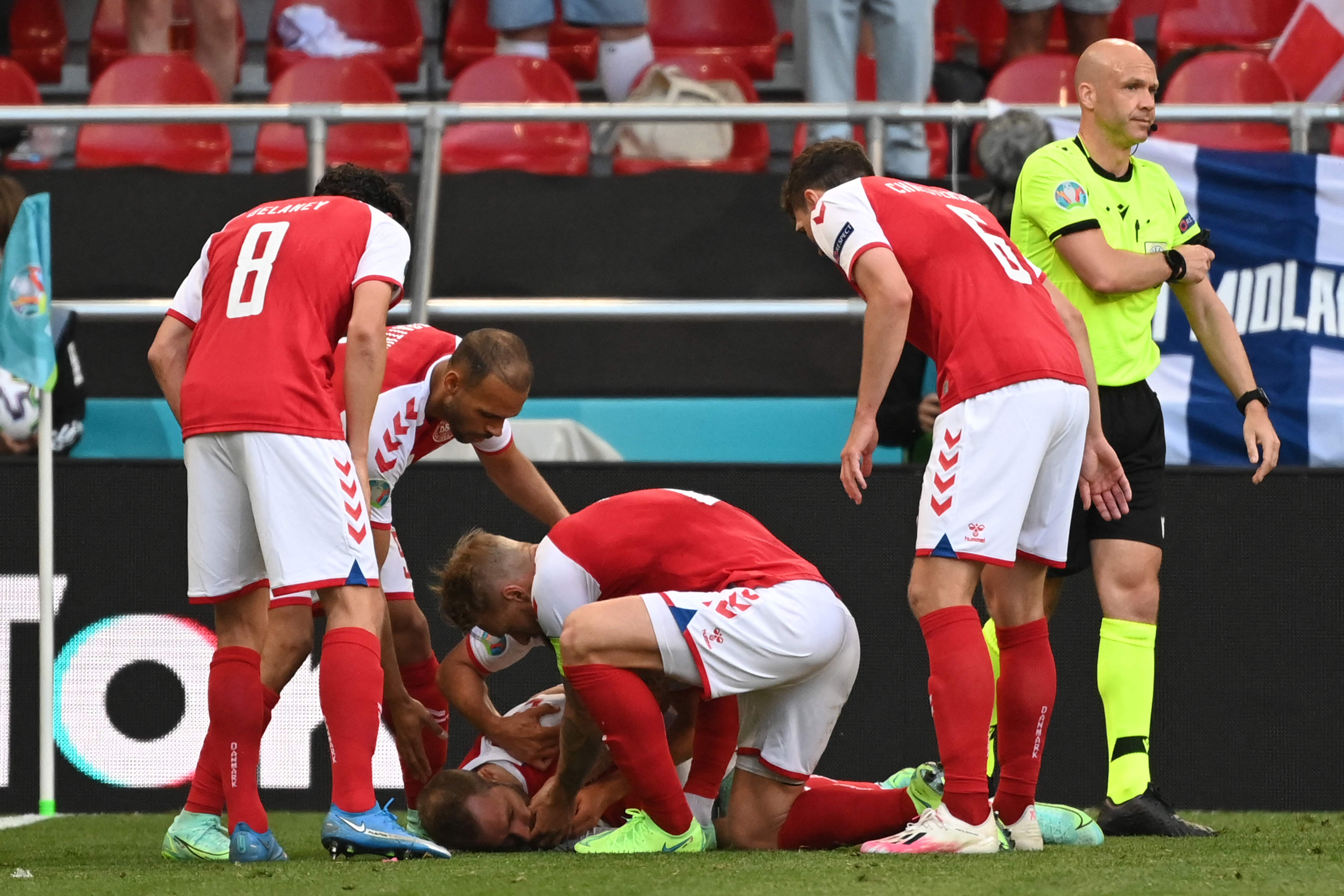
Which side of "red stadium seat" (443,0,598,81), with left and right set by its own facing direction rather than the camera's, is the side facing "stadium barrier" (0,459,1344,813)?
front

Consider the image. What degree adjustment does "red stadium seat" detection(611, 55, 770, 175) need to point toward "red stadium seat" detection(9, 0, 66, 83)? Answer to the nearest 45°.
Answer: approximately 135° to its right

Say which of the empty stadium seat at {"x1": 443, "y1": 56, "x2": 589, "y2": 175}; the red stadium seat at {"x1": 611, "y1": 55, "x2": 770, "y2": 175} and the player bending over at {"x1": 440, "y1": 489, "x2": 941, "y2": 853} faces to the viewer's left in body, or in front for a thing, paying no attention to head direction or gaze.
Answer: the player bending over

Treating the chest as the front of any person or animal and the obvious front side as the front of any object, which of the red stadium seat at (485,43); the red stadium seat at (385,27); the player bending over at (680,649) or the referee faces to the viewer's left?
the player bending over

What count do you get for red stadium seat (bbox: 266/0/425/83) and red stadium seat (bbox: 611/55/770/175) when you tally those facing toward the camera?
2

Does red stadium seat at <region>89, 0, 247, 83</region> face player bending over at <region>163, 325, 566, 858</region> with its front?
yes

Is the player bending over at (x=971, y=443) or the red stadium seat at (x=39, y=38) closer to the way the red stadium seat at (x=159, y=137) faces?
the player bending over

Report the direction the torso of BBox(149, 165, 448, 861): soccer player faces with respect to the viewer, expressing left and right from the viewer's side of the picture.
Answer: facing away from the viewer and to the right of the viewer

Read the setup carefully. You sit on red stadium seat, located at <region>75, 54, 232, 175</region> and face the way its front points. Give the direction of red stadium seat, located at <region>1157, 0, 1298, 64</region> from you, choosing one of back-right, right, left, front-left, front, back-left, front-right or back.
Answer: left

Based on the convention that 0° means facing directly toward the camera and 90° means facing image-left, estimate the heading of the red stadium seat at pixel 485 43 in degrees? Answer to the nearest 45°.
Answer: approximately 0°

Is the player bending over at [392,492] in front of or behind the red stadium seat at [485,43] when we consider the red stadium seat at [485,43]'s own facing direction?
in front

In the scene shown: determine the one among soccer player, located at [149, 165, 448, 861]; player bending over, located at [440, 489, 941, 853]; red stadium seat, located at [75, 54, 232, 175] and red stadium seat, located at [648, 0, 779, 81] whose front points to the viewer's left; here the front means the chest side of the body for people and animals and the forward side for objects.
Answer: the player bending over
